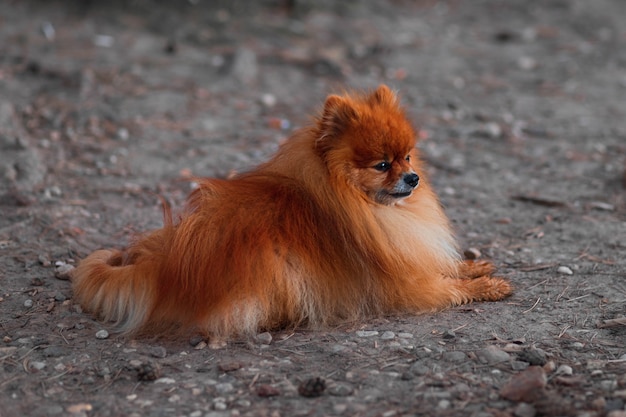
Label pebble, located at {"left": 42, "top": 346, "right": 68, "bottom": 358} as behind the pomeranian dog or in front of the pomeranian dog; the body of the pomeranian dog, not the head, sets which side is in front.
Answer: behind

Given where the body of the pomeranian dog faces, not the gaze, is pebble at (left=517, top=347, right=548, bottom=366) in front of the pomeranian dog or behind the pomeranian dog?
in front

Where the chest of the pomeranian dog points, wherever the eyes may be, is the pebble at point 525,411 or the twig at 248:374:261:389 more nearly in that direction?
the pebble

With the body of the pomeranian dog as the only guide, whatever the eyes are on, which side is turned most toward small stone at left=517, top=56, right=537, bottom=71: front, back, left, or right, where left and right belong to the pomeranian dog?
left

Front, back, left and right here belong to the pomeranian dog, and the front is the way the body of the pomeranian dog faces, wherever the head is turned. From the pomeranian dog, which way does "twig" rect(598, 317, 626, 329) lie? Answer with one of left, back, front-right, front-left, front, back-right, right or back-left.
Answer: front

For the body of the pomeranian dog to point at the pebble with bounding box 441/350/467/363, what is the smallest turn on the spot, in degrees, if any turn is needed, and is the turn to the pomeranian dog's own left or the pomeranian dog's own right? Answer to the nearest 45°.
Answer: approximately 45° to the pomeranian dog's own right

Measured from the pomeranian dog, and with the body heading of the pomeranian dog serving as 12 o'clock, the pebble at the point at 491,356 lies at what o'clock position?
The pebble is roughly at 1 o'clock from the pomeranian dog.

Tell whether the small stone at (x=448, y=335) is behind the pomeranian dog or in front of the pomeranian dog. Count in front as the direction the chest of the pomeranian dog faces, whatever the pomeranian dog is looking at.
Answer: in front

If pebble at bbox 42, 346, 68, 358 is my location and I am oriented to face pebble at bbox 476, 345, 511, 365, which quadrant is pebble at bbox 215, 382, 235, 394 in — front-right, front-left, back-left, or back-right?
front-right

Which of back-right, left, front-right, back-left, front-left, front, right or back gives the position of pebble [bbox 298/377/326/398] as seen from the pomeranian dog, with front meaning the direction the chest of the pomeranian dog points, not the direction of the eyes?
right

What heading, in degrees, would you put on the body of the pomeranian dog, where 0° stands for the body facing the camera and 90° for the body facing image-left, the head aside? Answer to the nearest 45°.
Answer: approximately 270°

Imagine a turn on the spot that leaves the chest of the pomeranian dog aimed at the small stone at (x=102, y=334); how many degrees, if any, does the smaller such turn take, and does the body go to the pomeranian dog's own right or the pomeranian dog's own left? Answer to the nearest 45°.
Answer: approximately 180°

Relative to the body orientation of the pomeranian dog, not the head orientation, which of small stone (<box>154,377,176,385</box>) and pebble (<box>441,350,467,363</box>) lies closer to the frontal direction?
the pebble
